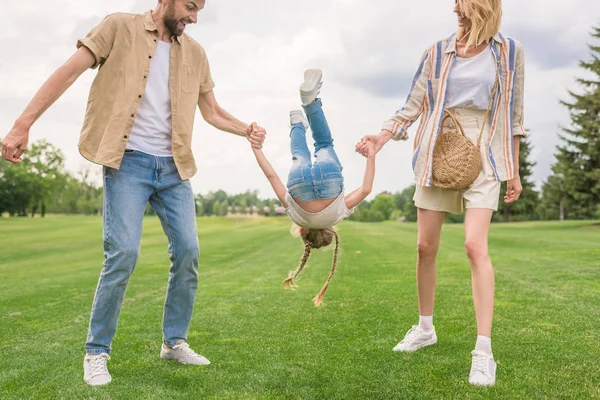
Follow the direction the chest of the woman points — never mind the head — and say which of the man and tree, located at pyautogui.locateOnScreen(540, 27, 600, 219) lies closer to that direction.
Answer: the man

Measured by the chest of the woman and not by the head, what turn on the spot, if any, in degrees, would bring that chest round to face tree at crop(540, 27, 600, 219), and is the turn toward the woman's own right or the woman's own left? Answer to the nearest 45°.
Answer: approximately 180°

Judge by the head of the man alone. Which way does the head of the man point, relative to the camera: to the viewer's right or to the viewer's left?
to the viewer's right

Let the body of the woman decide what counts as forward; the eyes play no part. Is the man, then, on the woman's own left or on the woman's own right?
on the woman's own right

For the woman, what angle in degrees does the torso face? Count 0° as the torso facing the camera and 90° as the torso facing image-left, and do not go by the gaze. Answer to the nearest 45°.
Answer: approximately 0°
